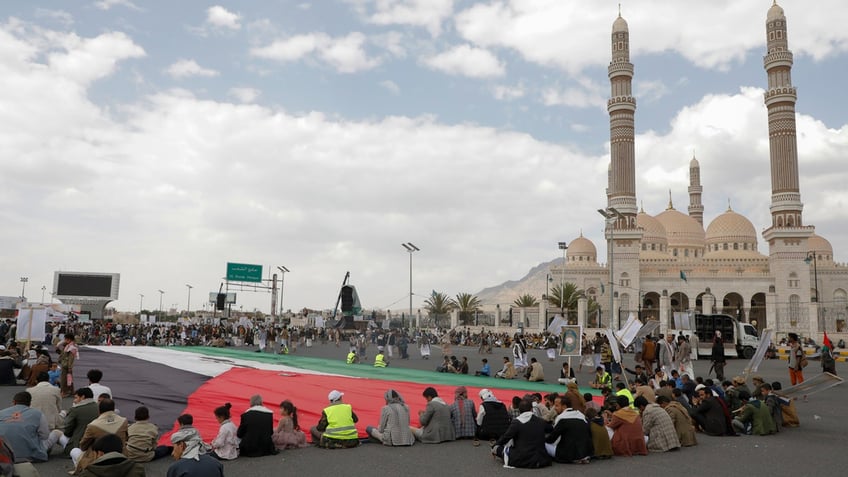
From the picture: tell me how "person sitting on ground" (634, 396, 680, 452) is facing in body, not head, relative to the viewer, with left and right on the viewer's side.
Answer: facing away from the viewer and to the left of the viewer

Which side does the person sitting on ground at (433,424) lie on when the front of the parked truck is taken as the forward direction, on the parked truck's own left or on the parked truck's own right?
on the parked truck's own right

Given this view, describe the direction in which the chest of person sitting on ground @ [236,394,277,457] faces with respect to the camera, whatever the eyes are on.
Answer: away from the camera

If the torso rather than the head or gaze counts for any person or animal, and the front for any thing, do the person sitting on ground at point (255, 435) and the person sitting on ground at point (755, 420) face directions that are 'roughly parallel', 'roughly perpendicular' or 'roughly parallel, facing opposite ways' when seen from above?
roughly parallel

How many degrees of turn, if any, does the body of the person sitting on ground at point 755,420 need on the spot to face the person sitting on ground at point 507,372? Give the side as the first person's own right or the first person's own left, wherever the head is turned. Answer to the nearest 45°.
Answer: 0° — they already face them

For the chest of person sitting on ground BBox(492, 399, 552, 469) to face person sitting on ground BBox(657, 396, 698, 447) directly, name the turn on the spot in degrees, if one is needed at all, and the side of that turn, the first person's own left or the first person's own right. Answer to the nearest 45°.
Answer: approximately 45° to the first person's own right

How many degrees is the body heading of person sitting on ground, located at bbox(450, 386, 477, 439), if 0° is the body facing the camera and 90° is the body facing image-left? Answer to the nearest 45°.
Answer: approximately 180°

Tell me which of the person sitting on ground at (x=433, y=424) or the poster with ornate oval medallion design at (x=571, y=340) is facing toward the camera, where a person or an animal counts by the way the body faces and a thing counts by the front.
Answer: the poster with ornate oval medallion design

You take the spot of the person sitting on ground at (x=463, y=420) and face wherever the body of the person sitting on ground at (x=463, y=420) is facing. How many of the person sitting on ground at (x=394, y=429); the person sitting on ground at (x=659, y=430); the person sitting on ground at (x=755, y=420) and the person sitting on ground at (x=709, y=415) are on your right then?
3

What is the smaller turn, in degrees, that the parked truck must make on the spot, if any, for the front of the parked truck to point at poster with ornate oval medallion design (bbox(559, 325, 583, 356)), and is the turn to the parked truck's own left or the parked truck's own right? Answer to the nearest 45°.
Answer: approximately 135° to the parked truck's own right

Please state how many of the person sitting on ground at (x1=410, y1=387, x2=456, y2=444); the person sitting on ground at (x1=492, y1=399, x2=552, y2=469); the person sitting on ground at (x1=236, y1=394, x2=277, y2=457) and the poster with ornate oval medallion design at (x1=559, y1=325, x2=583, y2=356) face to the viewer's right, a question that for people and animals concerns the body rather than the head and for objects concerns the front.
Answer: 0

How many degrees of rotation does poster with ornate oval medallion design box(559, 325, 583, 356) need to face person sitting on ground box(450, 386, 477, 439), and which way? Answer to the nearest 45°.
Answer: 0° — it already faces them

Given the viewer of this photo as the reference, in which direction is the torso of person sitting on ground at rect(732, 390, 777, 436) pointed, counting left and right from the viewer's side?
facing away from the viewer and to the left of the viewer

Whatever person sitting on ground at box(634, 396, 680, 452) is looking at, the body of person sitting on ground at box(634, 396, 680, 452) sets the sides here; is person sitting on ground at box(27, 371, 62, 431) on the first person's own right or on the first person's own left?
on the first person's own left

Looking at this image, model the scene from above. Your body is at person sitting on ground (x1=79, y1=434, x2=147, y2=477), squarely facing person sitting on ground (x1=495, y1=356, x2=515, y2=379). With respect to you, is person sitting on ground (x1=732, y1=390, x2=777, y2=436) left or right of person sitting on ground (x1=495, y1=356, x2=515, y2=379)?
right

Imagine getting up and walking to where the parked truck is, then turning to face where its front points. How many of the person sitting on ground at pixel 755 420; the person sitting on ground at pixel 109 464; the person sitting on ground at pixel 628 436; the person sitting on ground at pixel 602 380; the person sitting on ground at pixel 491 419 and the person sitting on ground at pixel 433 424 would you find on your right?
6

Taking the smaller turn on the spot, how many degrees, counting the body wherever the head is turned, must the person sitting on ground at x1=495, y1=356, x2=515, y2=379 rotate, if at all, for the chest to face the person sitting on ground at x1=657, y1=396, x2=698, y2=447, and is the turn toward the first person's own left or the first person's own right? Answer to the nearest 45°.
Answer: approximately 90° to the first person's own left
